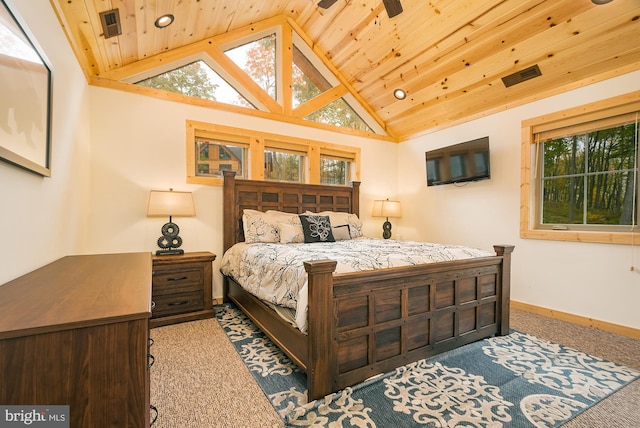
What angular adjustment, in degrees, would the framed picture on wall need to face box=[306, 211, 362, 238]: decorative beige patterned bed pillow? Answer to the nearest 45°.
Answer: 0° — it already faces it

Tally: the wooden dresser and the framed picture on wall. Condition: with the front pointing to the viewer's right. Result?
2

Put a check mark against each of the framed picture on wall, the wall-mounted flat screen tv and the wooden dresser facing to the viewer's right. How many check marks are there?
2

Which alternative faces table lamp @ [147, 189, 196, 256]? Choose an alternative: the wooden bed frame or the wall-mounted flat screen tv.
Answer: the wall-mounted flat screen tv

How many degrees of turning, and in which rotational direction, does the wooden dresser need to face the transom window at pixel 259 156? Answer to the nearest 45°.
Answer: approximately 45° to its left

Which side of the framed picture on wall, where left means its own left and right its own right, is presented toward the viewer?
right

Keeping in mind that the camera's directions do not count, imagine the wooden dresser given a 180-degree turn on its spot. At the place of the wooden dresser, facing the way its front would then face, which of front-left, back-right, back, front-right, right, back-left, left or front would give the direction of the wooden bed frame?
back

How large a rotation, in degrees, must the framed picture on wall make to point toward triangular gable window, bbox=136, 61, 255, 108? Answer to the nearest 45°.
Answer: approximately 45° to its left

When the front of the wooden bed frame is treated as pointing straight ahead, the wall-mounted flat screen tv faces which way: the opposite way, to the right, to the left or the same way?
to the right

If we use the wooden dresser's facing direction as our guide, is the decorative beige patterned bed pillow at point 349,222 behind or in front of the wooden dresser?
in front

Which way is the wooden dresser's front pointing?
to the viewer's right

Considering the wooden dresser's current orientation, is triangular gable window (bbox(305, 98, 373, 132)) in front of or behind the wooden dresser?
in front

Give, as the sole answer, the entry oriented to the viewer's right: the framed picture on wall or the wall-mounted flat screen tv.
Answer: the framed picture on wall

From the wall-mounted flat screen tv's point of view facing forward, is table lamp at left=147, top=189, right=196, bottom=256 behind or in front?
in front

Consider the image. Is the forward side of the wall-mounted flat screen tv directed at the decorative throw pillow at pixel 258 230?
yes
